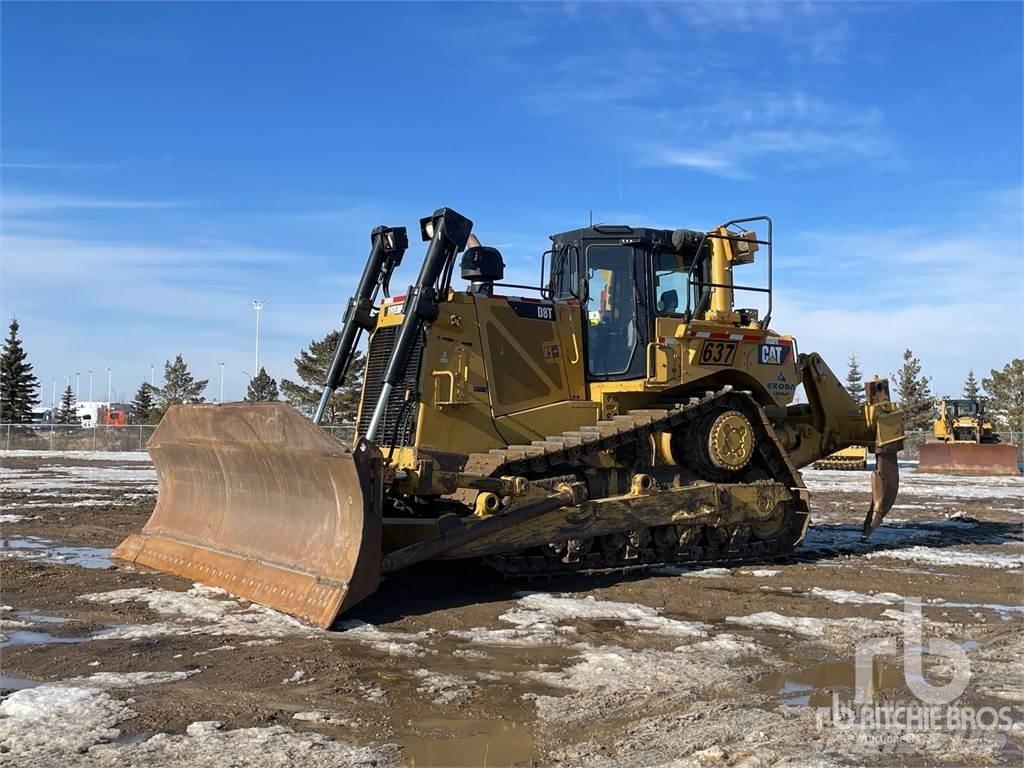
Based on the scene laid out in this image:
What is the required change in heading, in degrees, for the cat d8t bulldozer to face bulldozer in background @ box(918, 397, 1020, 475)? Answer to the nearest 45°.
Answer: approximately 180°

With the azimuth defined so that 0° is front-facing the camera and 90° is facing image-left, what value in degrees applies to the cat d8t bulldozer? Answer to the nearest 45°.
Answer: approximately 45°

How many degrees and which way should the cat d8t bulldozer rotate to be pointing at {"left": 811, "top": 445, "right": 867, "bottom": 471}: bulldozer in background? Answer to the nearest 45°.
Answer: approximately 180°

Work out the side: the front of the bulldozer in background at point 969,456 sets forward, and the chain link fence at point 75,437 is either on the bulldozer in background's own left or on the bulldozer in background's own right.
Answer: on the bulldozer in background's own right

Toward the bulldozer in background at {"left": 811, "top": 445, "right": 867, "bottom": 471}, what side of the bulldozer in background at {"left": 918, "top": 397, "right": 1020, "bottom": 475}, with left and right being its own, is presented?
right

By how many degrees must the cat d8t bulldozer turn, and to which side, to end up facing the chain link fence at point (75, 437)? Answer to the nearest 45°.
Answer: approximately 90° to its right
